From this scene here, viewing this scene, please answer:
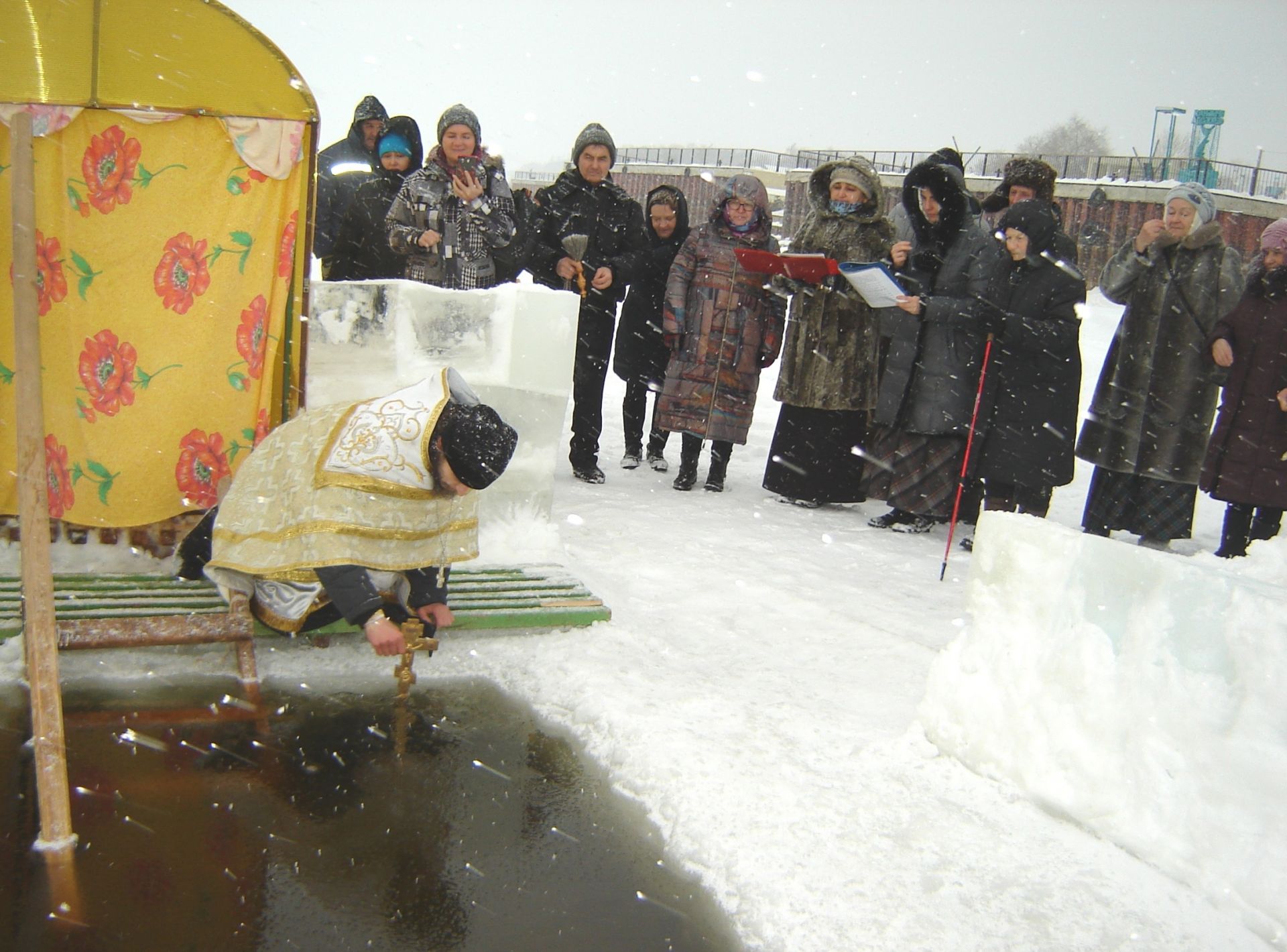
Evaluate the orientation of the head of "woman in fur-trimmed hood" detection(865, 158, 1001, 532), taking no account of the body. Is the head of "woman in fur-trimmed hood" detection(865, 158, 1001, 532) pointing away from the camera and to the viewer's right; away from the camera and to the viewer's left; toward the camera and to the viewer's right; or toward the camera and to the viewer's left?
toward the camera and to the viewer's left

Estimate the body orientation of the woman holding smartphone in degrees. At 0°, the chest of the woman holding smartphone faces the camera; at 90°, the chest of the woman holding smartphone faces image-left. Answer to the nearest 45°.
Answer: approximately 0°

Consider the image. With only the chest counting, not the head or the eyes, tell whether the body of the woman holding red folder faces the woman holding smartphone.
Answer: no

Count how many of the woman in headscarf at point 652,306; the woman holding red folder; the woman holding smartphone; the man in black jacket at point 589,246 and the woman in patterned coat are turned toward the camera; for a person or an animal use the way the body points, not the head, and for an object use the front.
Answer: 5

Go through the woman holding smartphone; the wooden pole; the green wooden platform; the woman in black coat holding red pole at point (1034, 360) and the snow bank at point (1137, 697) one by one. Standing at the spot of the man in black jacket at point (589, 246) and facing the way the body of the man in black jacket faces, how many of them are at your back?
0

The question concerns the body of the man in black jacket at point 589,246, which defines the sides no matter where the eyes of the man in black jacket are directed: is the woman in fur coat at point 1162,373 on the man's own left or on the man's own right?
on the man's own left

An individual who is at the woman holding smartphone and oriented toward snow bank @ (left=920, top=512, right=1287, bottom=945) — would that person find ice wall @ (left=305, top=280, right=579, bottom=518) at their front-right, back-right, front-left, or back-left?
front-right

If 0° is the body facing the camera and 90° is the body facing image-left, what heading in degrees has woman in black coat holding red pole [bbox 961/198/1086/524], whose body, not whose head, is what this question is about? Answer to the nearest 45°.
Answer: approximately 45°

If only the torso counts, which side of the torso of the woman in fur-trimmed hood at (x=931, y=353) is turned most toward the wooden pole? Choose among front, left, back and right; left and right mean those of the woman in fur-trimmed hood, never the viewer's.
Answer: front

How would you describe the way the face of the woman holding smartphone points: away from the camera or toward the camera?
toward the camera

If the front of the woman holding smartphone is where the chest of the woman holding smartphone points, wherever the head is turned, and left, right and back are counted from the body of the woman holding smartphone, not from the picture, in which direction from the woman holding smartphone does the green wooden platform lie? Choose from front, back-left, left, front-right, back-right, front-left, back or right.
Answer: front

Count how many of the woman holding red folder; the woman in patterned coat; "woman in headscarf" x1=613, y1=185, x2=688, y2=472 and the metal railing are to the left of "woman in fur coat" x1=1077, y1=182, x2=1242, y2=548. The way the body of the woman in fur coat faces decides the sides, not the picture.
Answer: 0

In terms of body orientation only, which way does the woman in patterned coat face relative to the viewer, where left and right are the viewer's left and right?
facing the viewer

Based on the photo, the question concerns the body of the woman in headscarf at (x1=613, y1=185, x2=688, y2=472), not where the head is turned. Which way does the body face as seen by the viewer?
toward the camera

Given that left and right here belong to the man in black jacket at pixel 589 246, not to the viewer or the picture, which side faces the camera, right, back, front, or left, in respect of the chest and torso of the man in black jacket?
front

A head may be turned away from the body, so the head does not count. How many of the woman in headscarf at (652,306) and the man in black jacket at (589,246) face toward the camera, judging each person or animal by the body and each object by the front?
2

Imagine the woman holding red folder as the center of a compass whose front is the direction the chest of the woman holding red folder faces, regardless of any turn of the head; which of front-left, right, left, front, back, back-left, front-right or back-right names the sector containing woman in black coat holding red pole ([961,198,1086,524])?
front-left

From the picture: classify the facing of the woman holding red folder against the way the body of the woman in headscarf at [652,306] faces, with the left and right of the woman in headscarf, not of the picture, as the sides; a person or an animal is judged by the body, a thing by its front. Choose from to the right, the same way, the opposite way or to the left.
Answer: the same way

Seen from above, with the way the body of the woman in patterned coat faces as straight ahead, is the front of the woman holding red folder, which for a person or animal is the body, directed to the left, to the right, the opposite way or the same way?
the same way
